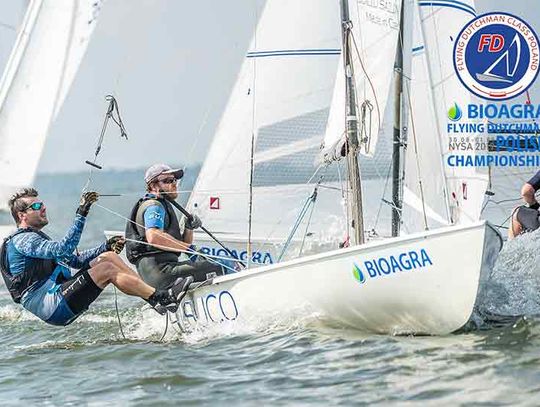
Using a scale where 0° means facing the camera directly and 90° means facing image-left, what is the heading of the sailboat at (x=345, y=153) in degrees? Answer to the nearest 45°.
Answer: approximately 315°
